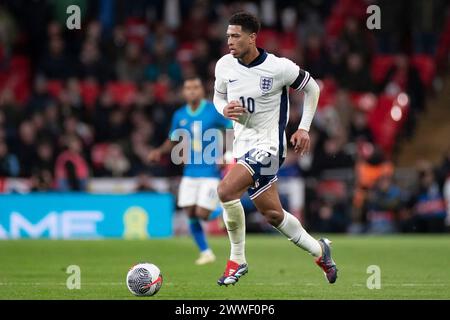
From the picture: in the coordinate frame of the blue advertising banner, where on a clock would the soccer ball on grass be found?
The soccer ball on grass is roughly at 12 o'clock from the blue advertising banner.

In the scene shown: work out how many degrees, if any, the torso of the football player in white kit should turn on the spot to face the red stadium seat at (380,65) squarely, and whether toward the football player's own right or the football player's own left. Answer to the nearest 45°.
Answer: approximately 135° to the football player's own right

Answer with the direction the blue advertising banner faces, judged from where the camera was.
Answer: facing the viewer

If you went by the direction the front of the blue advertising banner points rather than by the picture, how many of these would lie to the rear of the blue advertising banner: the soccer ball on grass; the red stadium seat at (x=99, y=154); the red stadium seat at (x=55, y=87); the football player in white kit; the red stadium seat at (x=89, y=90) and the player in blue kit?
3

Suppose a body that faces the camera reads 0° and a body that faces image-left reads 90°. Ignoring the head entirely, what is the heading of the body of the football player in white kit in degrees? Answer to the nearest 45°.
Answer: approximately 45°

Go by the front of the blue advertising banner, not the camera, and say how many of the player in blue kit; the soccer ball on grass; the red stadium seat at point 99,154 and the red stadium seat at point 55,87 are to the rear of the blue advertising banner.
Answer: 2

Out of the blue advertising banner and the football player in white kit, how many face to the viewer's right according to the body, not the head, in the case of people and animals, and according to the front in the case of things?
0

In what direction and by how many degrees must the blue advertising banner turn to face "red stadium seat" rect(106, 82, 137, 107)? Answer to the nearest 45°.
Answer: approximately 180°

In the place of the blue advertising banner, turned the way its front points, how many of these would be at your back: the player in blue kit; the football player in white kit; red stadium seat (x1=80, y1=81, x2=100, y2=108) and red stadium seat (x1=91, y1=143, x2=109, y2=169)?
2

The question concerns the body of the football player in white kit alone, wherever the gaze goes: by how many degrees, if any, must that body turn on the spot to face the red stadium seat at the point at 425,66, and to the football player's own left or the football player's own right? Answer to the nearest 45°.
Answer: approximately 135° to the football player's own right

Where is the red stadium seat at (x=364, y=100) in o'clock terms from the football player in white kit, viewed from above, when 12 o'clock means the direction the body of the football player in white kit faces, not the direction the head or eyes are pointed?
The red stadium seat is roughly at 5 o'clock from the football player in white kit.
